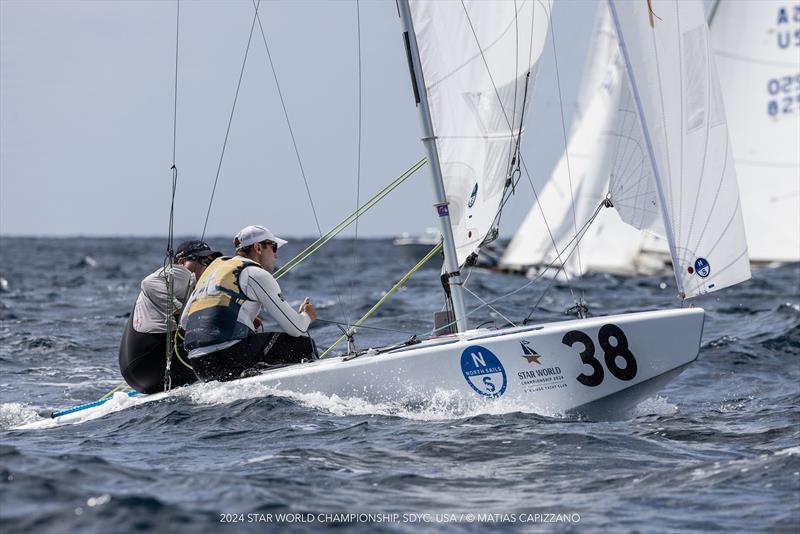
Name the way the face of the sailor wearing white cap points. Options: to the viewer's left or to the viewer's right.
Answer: to the viewer's right

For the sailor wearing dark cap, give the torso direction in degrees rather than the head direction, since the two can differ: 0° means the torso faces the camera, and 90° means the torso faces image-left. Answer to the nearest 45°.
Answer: approximately 270°

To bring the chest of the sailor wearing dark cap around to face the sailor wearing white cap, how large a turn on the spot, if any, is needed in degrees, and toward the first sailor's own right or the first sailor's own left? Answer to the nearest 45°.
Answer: approximately 45° to the first sailor's own right
